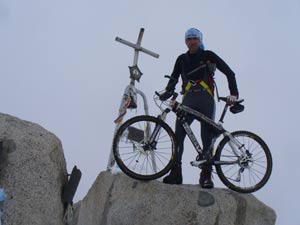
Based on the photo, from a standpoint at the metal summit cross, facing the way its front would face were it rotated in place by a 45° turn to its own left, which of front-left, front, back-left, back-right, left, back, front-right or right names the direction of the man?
front

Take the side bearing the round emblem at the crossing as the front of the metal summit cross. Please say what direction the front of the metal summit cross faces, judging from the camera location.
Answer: facing the viewer
